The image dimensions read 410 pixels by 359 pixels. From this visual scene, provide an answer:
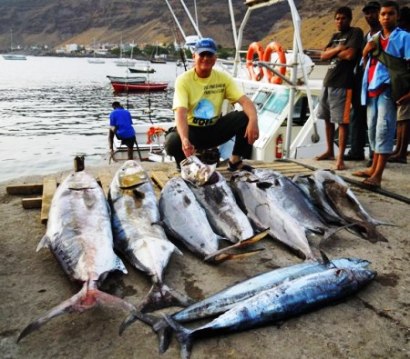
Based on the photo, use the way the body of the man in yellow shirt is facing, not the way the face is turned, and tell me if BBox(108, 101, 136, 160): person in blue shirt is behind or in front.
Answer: behind

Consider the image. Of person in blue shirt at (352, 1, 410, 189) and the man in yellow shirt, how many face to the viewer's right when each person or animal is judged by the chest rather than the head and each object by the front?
0

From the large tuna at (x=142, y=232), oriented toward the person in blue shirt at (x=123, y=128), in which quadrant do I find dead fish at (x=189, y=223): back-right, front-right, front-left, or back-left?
front-right

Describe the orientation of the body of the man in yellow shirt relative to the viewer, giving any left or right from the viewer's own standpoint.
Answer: facing the viewer

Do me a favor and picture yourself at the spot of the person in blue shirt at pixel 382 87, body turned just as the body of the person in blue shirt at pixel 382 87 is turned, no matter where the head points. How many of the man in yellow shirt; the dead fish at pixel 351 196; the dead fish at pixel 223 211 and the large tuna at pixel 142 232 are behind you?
0

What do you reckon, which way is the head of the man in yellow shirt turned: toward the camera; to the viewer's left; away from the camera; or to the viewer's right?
toward the camera

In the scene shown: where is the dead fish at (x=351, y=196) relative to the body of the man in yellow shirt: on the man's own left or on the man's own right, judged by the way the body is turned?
on the man's own left

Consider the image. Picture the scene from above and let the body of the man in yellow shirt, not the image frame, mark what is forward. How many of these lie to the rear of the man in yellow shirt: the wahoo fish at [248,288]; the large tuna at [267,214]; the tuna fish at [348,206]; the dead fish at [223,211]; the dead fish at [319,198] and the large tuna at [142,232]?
0

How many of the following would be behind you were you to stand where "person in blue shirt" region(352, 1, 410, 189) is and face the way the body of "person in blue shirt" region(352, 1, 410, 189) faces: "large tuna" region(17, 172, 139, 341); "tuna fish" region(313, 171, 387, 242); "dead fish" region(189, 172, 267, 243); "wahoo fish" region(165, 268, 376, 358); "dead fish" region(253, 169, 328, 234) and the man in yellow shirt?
0

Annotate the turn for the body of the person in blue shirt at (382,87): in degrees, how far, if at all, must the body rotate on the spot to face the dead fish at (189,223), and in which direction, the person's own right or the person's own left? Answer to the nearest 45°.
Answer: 0° — they already face it

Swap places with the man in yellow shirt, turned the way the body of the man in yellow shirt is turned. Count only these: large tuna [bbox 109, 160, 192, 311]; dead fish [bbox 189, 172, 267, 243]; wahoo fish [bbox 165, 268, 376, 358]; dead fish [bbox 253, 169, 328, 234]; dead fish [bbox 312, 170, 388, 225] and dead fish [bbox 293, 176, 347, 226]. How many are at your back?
0

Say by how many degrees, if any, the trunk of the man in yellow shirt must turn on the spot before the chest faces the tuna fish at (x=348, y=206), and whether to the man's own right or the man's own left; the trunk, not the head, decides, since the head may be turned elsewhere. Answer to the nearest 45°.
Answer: approximately 45° to the man's own left

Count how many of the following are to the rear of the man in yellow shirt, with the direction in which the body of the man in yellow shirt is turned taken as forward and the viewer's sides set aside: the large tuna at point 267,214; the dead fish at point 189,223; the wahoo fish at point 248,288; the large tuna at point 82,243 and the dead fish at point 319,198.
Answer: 0

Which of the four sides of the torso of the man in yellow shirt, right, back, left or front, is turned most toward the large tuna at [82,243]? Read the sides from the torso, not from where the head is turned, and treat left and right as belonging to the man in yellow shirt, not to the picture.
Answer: front

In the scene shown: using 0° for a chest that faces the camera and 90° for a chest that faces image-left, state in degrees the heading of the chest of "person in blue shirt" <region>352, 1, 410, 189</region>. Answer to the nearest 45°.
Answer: approximately 45°

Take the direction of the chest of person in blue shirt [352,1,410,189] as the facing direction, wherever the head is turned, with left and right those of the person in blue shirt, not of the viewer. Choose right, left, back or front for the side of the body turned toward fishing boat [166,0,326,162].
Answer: right

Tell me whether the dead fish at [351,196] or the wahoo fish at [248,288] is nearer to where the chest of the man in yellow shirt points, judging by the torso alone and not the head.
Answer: the wahoo fish

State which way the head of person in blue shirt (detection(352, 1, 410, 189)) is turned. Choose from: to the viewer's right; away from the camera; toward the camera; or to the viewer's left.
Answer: toward the camera

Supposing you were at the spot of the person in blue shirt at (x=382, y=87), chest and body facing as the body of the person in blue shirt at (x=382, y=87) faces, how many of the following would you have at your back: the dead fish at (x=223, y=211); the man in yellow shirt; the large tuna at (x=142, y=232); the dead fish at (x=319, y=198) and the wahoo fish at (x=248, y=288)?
0

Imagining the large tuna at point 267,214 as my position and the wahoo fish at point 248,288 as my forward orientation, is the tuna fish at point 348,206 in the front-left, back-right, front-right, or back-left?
back-left

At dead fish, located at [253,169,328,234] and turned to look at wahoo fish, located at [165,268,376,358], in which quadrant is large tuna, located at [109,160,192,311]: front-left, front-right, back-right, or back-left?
front-right
